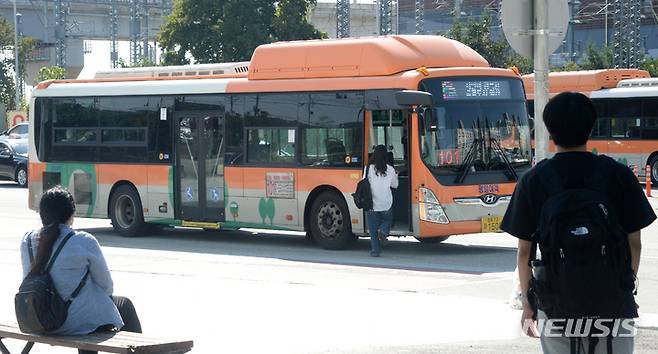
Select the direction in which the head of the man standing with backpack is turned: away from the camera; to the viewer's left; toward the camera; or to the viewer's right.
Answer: away from the camera

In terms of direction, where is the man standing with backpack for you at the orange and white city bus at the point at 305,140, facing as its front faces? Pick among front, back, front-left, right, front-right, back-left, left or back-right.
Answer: front-right

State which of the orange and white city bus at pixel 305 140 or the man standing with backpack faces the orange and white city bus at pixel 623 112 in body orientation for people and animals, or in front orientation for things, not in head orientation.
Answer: the man standing with backpack

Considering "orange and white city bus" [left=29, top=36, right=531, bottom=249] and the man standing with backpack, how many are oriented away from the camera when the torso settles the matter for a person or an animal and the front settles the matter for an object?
1

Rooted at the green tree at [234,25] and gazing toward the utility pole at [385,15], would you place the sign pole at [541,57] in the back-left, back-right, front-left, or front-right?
back-right

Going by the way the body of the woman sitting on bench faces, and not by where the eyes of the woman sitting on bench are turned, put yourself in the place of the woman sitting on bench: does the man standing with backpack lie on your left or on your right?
on your right

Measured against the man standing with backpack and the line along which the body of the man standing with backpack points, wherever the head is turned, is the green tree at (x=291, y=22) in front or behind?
in front

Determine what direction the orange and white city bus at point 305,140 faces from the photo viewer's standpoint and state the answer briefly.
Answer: facing the viewer and to the right of the viewer

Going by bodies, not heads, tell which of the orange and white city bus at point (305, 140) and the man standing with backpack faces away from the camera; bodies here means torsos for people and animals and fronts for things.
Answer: the man standing with backpack

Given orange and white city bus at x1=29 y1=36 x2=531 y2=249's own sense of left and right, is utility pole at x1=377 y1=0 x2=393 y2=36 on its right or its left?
on its left

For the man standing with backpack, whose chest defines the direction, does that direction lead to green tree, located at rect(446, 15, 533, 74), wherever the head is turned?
yes

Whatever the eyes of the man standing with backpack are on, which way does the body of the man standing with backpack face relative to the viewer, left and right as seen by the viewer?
facing away from the viewer

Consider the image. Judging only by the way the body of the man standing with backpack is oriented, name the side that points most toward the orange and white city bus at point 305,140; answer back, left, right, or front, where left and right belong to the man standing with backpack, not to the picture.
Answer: front

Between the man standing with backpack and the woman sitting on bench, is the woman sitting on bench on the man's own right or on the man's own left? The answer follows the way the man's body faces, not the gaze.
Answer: on the man's own left

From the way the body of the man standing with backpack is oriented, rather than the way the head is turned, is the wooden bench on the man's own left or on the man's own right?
on the man's own left

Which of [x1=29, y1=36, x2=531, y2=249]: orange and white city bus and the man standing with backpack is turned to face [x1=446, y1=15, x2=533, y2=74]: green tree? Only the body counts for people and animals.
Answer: the man standing with backpack
